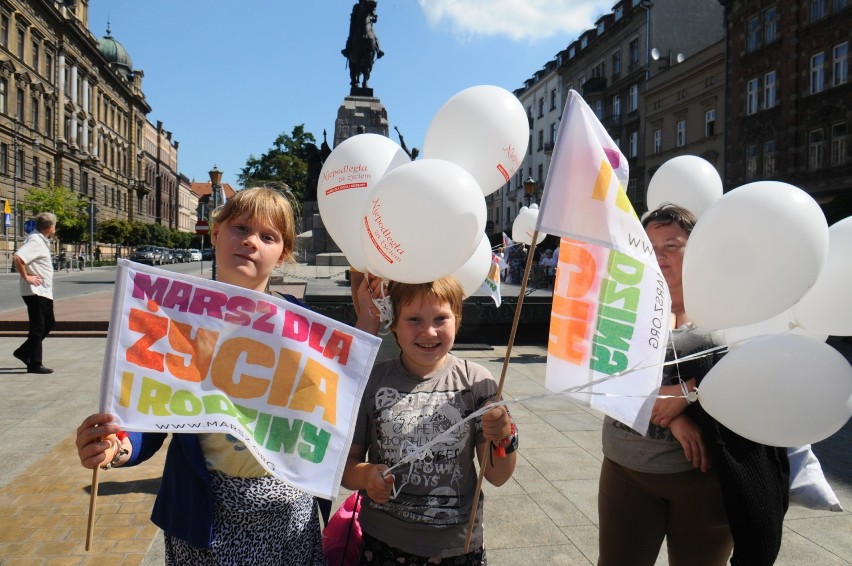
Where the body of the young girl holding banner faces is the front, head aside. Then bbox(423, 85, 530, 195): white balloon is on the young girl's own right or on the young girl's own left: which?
on the young girl's own left

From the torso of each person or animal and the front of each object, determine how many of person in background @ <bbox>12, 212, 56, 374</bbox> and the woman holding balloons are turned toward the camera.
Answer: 1

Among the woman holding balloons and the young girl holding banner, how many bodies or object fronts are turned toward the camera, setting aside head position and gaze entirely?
2
